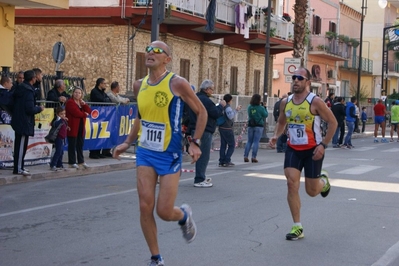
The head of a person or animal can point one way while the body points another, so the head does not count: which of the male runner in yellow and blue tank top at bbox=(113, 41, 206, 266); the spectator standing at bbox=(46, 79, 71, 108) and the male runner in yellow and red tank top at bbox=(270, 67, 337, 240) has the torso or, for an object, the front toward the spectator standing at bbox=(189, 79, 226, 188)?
the spectator standing at bbox=(46, 79, 71, 108)

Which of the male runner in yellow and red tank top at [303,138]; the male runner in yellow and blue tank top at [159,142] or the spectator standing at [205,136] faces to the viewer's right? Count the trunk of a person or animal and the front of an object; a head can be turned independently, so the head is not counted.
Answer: the spectator standing

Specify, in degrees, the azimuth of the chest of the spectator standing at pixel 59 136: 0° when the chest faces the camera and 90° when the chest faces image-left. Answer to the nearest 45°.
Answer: approximately 315°

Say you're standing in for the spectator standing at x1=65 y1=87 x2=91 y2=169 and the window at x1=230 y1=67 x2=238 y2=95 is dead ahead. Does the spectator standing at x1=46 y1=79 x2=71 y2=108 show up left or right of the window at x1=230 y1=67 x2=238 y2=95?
left

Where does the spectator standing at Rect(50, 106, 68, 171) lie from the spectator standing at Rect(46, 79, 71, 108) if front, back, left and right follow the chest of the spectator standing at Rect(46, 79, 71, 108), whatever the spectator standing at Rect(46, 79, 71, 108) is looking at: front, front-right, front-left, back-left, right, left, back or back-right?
front-right

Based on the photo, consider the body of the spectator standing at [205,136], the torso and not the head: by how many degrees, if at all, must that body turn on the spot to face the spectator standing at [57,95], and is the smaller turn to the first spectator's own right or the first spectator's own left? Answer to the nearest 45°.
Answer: approximately 135° to the first spectator's own left

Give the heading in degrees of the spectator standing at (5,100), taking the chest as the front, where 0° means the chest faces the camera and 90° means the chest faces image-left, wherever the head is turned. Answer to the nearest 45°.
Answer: approximately 270°

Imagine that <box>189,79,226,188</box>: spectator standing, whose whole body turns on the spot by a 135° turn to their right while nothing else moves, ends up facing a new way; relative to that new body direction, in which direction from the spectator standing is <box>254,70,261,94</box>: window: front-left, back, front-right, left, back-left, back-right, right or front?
back-right

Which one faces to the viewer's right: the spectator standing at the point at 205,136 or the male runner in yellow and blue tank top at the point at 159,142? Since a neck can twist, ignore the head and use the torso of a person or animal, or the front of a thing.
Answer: the spectator standing

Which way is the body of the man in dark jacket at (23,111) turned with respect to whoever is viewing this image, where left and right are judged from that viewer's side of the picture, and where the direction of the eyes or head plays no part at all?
facing to the right of the viewer

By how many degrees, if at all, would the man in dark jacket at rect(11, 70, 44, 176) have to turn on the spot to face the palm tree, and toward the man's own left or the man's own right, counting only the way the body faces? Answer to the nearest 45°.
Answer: approximately 45° to the man's own left

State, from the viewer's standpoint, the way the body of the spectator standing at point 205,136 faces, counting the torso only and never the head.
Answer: to the viewer's right
